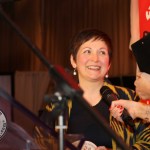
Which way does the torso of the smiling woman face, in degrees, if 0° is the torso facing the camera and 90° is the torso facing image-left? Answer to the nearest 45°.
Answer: approximately 0°

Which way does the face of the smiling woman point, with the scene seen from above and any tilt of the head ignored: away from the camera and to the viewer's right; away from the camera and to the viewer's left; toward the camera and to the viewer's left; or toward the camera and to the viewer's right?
toward the camera and to the viewer's right
